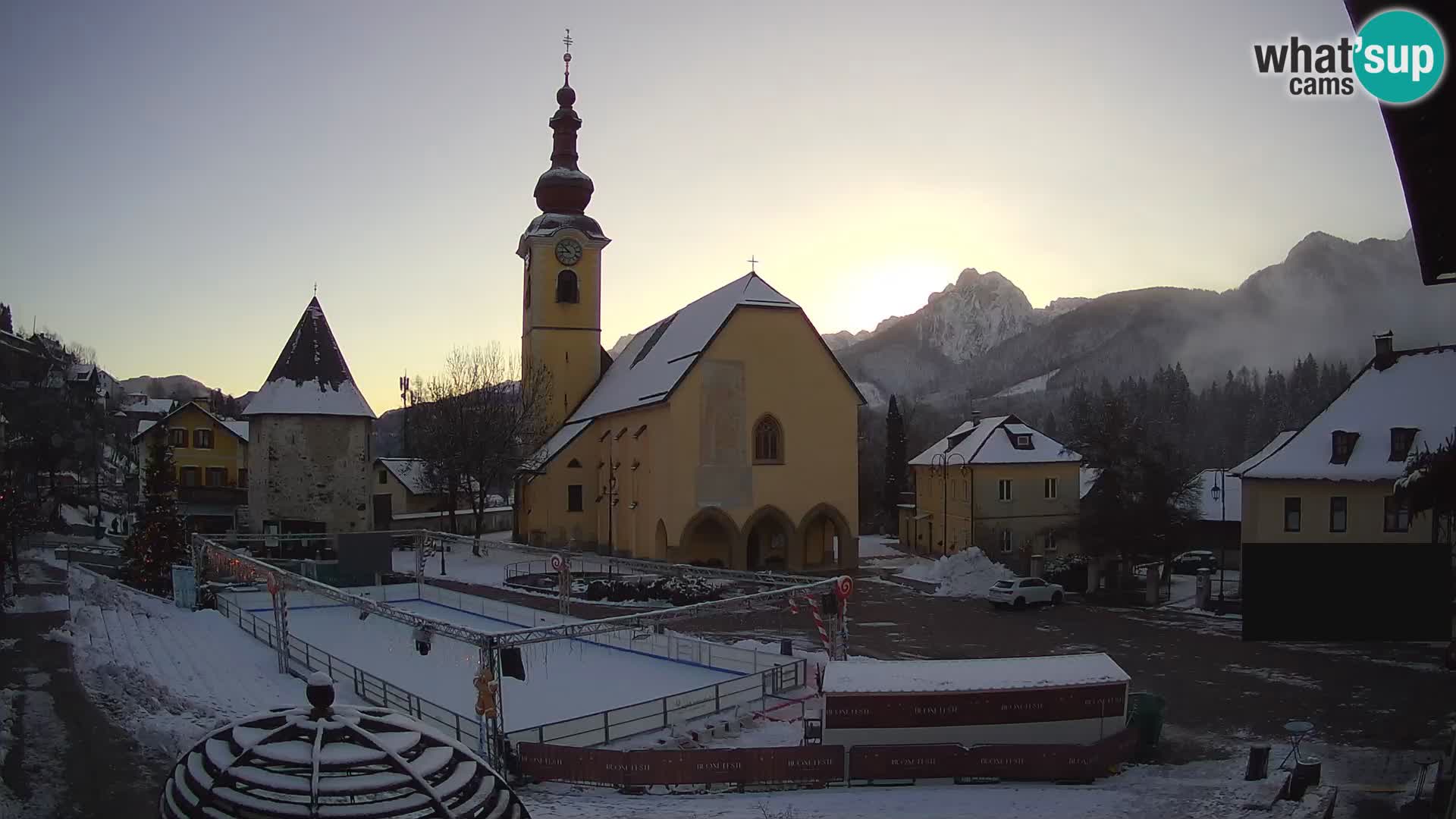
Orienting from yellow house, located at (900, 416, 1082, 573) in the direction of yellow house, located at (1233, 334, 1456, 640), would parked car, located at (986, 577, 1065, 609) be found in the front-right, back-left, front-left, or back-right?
front-right

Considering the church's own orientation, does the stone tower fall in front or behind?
behind

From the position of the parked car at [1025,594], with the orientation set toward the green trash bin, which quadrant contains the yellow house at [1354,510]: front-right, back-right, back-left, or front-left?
front-left

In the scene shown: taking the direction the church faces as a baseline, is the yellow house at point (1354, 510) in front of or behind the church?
in front

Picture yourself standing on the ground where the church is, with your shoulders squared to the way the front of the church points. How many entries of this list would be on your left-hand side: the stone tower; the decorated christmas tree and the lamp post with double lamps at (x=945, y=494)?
1

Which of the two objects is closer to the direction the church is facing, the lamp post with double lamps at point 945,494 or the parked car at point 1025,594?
the parked car

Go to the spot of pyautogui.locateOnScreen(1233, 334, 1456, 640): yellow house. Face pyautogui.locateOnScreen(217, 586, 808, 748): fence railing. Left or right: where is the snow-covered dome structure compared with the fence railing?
left

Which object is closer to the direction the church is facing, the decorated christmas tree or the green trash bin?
the green trash bin

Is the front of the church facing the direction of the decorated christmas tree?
no

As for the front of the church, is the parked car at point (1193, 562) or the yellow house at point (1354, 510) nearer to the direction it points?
the yellow house

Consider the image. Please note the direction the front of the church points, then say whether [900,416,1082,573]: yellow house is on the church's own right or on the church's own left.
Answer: on the church's own left

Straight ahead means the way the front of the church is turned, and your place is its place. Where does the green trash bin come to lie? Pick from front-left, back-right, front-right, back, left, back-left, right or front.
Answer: front-right

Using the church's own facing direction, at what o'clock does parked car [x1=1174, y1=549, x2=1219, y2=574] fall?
The parked car is roughly at 10 o'clock from the church.

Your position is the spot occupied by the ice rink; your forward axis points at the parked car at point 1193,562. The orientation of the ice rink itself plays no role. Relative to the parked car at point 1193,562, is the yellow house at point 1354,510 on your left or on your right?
right

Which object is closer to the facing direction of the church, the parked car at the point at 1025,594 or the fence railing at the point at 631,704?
the parked car
